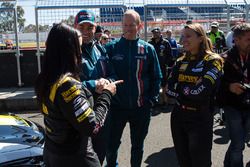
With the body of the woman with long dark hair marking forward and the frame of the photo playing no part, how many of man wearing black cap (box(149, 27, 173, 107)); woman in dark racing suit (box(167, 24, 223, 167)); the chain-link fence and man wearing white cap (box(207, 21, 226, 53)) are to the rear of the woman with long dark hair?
0

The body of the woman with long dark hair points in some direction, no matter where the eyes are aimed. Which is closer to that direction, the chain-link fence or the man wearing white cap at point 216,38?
the man wearing white cap

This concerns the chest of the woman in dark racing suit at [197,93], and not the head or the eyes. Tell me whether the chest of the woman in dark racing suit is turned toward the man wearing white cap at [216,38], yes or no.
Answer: no

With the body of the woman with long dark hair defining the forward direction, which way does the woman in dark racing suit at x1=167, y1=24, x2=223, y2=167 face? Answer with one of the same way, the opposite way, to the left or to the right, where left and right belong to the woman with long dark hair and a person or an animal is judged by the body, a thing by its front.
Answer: the opposite way

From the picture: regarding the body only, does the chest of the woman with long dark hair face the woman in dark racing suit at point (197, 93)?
yes

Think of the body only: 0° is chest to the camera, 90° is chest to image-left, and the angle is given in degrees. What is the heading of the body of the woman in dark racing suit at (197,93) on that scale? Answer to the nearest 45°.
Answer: approximately 45°

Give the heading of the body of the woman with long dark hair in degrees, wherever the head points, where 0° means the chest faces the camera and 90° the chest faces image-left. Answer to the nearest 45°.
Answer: approximately 225°

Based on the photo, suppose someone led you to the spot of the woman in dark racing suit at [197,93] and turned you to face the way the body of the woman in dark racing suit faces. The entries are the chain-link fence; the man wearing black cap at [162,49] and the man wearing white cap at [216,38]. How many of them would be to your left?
0

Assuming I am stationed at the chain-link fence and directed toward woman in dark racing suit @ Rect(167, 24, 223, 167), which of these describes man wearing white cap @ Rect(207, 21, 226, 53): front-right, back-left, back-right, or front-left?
front-left

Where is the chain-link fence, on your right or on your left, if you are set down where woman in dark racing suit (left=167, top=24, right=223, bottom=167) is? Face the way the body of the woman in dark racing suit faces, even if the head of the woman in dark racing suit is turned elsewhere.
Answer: on your right

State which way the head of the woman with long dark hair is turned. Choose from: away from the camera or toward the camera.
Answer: away from the camera

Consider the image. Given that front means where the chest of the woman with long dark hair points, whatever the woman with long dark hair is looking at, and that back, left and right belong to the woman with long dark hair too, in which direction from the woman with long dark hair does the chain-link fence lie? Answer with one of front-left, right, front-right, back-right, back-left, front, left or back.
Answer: front-left
